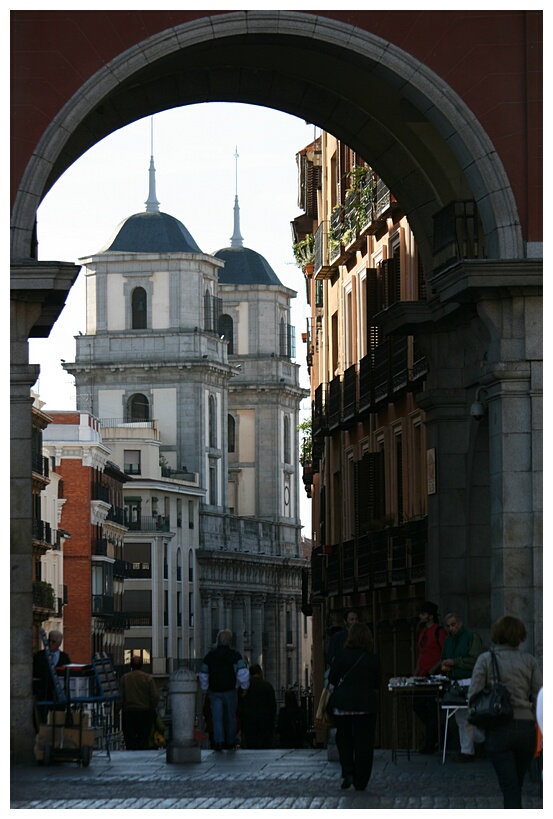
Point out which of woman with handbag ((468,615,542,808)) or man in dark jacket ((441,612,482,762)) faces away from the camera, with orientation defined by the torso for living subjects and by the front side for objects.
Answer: the woman with handbag

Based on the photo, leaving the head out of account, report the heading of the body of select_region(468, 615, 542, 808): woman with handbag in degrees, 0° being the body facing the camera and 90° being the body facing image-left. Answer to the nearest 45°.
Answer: approximately 180°

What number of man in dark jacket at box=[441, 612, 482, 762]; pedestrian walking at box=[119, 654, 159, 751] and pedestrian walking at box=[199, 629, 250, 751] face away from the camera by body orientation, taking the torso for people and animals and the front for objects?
2

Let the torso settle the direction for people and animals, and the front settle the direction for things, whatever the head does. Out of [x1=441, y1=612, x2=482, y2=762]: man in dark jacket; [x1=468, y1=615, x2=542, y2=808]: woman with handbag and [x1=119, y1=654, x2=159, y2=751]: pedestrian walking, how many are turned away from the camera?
2

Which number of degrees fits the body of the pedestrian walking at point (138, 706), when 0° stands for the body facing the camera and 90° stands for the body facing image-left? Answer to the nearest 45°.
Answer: approximately 180°

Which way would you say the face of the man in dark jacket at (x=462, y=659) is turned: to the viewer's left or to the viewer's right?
to the viewer's left

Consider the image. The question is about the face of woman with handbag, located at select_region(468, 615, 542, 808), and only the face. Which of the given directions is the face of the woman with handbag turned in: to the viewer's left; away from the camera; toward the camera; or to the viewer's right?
away from the camera

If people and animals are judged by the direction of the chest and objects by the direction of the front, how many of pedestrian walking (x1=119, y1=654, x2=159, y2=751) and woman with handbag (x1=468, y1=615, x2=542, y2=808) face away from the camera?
2

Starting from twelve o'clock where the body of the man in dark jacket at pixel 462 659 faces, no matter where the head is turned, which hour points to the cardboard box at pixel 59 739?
The cardboard box is roughly at 1 o'clock from the man in dark jacket.
